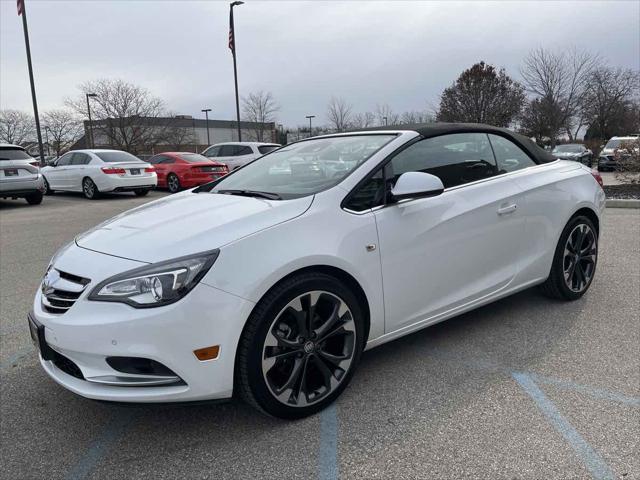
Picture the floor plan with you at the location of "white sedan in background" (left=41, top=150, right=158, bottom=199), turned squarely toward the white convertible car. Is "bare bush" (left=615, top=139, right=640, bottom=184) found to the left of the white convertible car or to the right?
left

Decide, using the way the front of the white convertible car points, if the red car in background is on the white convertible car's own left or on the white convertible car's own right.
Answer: on the white convertible car's own right

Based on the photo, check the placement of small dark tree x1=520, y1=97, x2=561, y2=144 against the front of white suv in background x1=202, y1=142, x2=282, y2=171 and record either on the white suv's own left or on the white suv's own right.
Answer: on the white suv's own right

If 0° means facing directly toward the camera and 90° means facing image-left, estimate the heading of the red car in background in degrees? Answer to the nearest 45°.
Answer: approximately 135°

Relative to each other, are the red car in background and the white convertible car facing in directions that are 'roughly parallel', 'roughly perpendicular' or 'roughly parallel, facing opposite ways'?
roughly perpendicular

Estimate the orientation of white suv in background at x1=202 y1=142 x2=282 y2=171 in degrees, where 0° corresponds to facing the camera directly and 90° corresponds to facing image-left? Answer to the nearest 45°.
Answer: approximately 135°

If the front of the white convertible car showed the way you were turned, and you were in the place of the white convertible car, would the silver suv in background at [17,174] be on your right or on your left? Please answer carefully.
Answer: on your right
